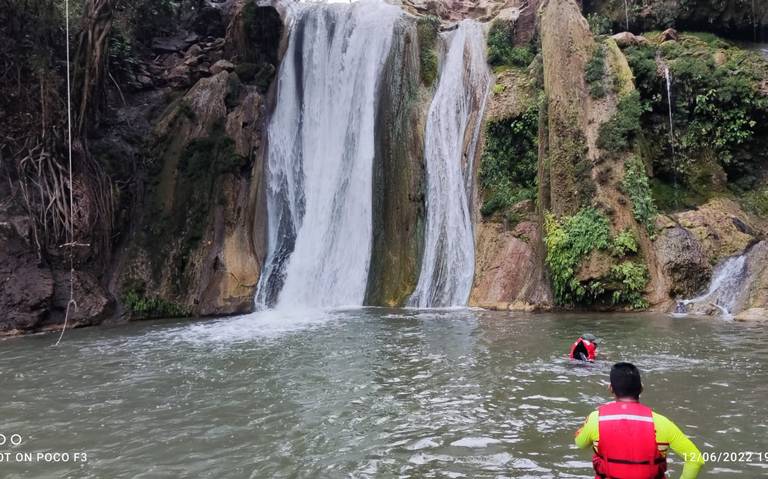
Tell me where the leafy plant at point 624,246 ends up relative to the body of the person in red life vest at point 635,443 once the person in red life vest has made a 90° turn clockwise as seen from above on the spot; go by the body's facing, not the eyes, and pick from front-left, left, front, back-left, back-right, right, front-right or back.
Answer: left

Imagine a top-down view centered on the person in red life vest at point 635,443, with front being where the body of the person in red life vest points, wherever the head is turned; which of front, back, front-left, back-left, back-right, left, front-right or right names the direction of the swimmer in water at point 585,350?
front

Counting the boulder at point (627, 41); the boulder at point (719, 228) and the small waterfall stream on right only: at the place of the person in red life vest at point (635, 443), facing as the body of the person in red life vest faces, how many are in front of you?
3

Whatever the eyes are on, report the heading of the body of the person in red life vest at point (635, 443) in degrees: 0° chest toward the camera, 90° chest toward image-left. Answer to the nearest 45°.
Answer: approximately 180°

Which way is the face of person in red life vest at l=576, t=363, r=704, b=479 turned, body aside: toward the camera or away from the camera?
away from the camera

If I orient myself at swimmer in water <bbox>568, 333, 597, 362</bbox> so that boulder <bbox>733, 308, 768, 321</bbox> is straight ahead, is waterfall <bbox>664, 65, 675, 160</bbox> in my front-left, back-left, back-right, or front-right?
front-left

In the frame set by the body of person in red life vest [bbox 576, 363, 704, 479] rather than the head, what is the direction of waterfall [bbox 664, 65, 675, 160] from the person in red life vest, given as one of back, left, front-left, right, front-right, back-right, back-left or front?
front

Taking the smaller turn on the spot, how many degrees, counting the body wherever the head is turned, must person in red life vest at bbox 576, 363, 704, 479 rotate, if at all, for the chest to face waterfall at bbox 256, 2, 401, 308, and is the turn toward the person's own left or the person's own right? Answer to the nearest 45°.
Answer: approximately 45° to the person's own left

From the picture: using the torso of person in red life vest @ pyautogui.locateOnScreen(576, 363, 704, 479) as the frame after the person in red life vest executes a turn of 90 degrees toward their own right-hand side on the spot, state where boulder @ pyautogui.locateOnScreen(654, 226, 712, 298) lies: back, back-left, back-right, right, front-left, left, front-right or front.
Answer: left

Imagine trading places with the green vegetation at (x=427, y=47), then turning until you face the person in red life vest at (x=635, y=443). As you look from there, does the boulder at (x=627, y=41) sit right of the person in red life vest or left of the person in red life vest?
left

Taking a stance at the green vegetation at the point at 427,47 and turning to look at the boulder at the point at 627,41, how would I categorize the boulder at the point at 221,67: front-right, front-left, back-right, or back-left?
back-right

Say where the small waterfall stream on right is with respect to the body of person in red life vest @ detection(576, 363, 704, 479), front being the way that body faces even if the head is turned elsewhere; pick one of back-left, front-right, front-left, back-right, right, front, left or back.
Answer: front

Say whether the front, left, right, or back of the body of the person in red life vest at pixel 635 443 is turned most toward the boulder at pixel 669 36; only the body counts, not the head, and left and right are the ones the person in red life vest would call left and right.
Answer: front

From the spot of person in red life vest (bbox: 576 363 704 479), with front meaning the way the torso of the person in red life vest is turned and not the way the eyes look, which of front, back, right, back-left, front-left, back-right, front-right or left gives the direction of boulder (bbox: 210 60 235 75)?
front-left

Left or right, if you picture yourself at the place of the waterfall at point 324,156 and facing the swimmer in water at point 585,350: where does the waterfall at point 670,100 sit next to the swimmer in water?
left

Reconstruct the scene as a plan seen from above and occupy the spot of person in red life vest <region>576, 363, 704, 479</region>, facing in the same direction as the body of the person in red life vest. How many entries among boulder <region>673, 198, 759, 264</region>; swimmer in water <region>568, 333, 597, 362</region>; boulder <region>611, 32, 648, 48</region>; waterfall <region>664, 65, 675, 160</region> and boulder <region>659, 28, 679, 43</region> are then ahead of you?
5

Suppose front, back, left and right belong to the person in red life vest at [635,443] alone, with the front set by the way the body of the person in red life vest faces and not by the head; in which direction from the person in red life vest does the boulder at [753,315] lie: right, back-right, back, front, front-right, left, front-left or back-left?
front
